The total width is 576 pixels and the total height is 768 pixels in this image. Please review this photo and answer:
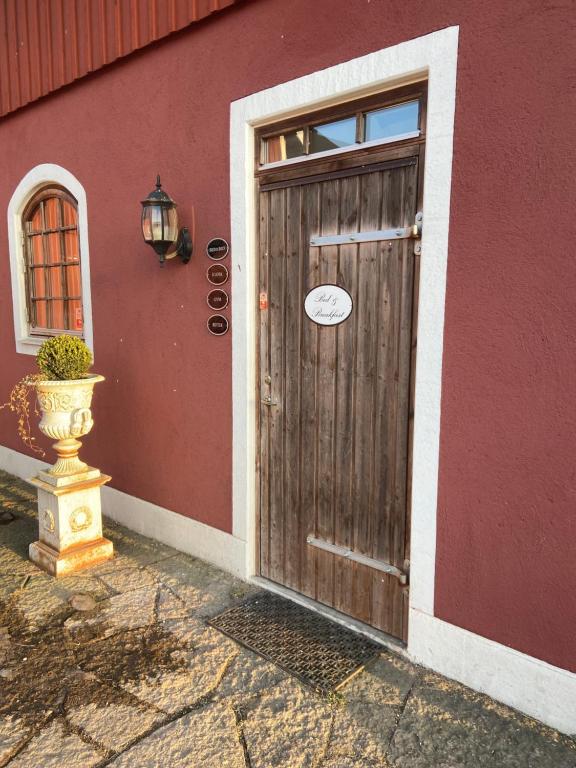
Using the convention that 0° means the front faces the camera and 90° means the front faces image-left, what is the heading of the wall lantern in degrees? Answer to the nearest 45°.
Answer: approximately 45°

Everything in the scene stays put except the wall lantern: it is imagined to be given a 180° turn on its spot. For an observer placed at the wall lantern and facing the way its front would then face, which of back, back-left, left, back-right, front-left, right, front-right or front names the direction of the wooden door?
right

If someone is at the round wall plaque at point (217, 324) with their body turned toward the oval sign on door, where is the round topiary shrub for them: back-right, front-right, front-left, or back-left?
back-right
